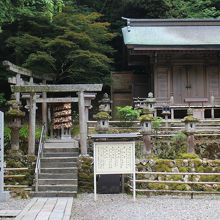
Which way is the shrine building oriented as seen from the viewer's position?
toward the camera

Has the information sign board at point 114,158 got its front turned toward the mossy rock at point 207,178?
no

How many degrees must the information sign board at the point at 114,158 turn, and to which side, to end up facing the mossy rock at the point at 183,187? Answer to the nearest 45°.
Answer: approximately 90° to its left

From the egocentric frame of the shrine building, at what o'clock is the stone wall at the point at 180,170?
The stone wall is roughly at 12 o'clock from the shrine building.

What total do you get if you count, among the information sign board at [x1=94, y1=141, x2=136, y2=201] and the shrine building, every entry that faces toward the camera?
2

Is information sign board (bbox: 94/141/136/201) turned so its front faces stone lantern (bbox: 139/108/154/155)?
no

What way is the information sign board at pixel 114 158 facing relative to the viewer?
toward the camera

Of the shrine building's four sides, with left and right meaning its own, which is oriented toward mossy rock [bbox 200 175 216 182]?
front

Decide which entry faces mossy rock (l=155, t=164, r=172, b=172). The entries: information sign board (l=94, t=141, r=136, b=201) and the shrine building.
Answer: the shrine building

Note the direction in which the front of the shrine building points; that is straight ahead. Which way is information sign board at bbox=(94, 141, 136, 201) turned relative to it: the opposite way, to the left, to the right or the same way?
the same way

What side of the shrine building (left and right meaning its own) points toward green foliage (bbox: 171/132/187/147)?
front

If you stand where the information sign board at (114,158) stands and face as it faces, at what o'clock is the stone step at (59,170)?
The stone step is roughly at 4 o'clock from the information sign board.

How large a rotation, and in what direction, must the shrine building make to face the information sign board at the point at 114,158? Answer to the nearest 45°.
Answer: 0° — it already faces it

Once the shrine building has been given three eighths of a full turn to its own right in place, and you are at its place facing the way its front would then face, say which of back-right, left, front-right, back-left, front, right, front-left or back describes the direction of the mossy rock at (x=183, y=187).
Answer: back-left

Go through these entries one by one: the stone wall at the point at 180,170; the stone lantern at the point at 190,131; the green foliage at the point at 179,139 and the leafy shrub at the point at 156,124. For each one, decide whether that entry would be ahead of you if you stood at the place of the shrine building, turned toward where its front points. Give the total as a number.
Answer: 4

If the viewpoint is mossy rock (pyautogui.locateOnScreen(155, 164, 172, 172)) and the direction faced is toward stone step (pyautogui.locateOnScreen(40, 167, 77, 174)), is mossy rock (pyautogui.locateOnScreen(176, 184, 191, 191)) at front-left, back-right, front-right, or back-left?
back-left

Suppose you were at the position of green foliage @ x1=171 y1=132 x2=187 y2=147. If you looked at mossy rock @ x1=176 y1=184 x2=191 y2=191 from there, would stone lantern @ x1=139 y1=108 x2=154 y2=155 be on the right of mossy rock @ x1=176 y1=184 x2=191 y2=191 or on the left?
right

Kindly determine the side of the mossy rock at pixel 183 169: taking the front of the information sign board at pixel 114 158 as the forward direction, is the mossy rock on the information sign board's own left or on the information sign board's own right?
on the information sign board's own left
